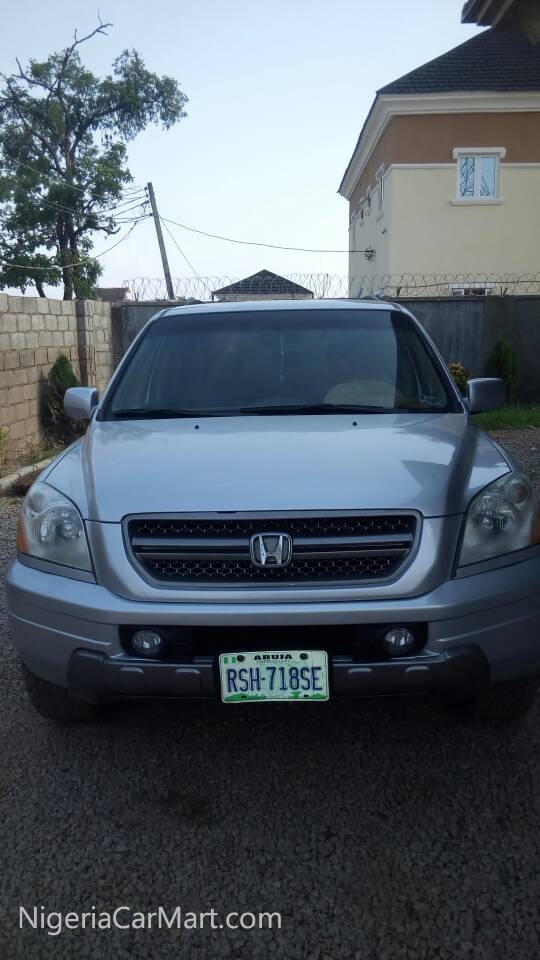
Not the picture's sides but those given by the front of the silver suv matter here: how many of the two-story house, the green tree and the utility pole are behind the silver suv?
3

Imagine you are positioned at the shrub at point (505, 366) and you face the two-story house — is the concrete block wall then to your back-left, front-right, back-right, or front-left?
back-left

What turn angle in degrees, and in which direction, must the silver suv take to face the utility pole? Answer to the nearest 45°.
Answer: approximately 180°

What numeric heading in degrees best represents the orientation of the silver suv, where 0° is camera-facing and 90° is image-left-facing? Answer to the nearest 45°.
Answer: approximately 0°

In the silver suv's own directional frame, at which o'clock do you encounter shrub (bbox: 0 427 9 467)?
The shrub is roughly at 5 o'clock from the silver suv.

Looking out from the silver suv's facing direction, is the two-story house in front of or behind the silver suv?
behind

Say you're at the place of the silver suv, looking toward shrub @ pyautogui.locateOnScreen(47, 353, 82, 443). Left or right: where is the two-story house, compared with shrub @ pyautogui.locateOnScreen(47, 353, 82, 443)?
right

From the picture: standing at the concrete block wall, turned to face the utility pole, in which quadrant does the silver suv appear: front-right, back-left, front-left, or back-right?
back-right

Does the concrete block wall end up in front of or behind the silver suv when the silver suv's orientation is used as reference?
behind

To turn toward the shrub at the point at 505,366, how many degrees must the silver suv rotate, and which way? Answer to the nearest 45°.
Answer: approximately 180°

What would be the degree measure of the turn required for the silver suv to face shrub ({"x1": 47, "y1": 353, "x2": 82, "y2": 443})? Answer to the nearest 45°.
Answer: approximately 180°
